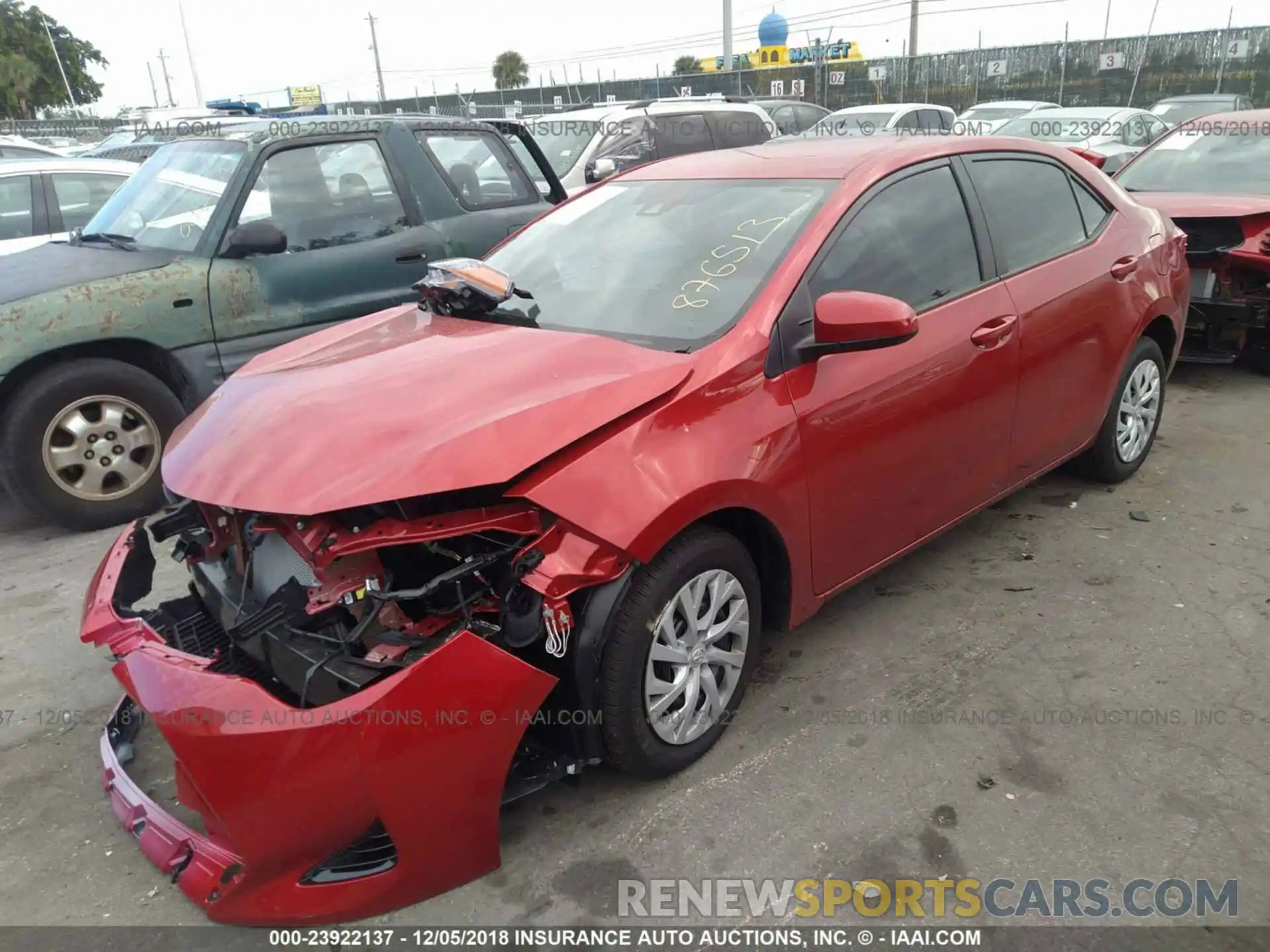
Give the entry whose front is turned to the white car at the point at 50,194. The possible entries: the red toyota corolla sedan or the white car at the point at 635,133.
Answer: the white car at the point at 635,133

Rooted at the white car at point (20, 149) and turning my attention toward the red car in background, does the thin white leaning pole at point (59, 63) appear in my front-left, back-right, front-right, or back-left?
back-left

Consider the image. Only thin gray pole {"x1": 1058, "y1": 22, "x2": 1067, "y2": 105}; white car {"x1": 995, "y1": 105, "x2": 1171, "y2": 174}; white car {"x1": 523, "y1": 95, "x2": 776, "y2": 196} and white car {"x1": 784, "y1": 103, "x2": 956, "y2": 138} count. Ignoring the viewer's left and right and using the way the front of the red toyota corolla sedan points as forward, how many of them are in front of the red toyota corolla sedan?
0

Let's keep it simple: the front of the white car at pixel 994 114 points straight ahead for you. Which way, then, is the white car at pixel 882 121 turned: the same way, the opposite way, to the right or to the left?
the same way

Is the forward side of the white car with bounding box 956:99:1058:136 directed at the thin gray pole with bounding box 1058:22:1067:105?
no

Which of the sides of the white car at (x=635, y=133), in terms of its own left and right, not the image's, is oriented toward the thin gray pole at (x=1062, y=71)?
back

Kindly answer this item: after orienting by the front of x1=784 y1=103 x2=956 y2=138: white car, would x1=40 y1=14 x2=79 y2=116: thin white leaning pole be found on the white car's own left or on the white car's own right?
on the white car's own right

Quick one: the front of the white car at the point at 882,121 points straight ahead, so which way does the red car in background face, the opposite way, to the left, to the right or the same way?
the same way

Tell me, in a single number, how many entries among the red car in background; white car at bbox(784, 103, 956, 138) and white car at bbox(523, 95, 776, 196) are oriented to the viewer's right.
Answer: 0

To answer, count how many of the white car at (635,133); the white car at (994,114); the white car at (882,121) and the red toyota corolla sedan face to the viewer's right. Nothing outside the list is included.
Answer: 0

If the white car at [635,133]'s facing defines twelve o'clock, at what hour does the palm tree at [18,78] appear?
The palm tree is roughly at 3 o'clock from the white car.

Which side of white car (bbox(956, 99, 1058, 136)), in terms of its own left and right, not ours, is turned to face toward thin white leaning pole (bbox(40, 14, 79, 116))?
right

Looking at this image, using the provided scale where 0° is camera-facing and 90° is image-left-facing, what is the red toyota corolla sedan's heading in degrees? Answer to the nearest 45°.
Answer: approximately 45°

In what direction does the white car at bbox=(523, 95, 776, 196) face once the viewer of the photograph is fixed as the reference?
facing the viewer and to the left of the viewer
